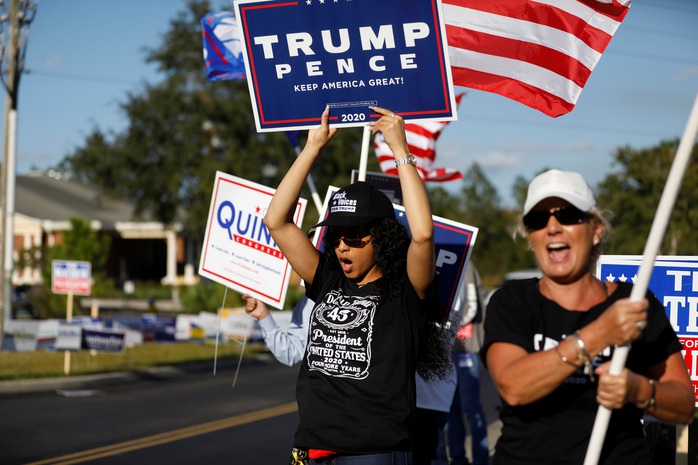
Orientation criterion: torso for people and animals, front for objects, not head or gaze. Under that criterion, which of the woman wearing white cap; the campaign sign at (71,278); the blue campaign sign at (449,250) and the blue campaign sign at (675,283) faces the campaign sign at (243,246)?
the campaign sign at (71,278)

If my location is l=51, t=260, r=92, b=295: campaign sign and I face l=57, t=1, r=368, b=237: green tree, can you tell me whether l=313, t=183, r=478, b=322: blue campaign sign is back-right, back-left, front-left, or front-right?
back-right

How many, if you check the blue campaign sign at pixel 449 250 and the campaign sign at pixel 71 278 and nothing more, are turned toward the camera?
2

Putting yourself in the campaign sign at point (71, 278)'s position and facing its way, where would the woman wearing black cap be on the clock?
The woman wearing black cap is roughly at 12 o'clock from the campaign sign.

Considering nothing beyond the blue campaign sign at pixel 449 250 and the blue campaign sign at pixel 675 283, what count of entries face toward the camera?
2

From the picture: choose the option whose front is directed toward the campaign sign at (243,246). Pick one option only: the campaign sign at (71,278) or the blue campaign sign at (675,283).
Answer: the campaign sign at (71,278)

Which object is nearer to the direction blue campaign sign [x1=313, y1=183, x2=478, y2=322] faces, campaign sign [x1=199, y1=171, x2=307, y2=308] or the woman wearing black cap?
the woman wearing black cap

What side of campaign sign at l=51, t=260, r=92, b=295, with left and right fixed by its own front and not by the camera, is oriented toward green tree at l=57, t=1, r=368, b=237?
back

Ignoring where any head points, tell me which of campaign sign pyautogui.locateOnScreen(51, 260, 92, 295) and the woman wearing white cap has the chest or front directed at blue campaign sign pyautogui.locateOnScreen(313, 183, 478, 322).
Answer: the campaign sign

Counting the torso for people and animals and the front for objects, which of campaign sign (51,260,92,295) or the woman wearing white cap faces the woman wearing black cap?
the campaign sign

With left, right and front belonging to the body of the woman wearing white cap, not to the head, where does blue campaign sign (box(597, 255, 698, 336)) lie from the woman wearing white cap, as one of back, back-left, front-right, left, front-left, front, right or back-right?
back
